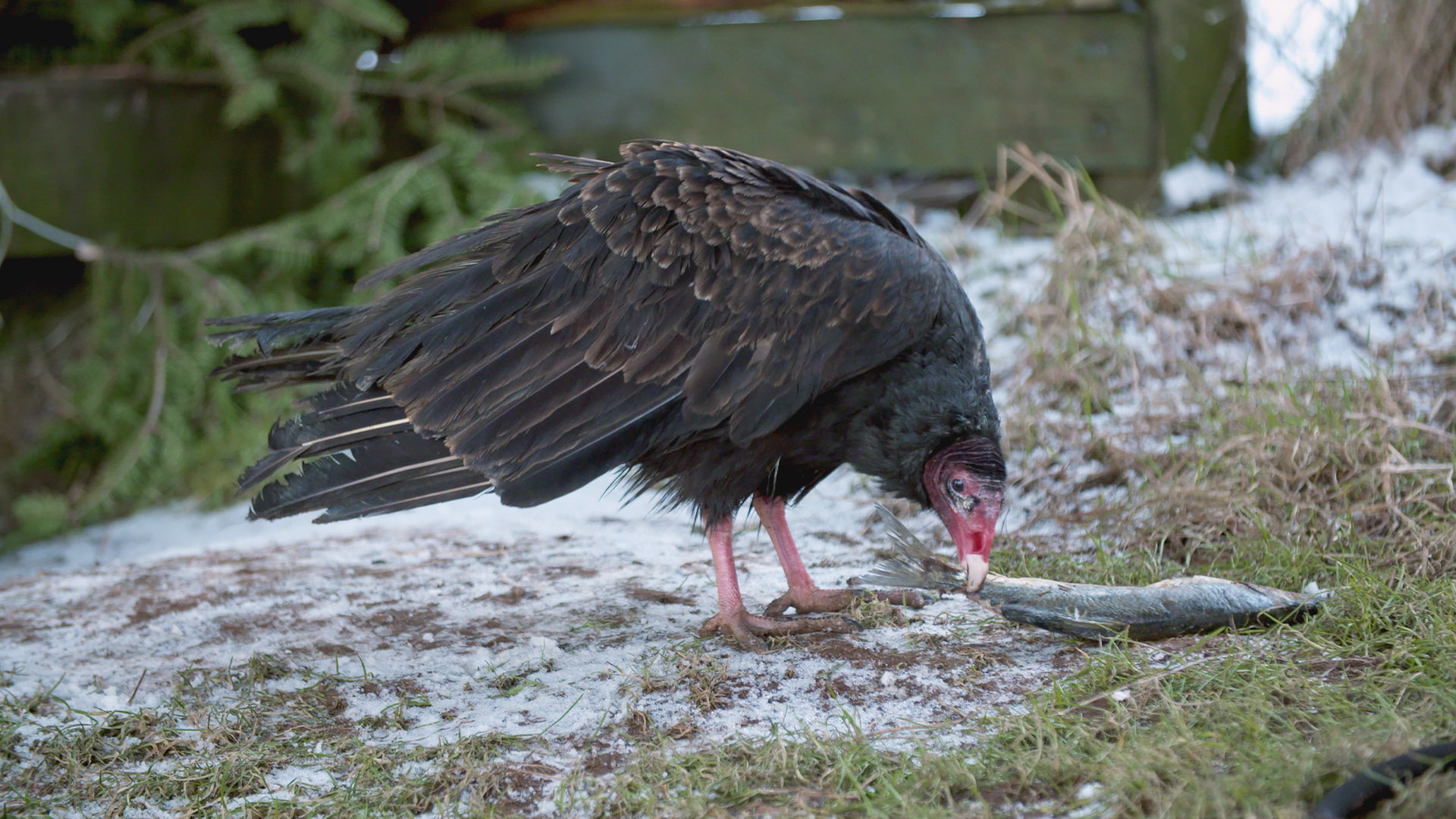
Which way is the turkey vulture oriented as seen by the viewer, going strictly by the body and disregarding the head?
to the viewer's right

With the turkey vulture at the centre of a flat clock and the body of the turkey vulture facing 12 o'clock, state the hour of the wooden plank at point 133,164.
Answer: The wooden plank is roughly at 8 o'clock from the turkey vulture.

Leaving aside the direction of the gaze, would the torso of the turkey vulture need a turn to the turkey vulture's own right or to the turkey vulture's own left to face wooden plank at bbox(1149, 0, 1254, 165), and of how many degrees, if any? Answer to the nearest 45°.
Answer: approximately 45° to the turkey vulture's own left

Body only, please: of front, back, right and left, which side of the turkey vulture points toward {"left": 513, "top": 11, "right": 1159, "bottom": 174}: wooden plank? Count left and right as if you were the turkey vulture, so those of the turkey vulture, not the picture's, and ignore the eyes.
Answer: left

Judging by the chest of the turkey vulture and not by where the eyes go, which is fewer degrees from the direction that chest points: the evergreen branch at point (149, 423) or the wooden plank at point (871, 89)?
the wooden plank

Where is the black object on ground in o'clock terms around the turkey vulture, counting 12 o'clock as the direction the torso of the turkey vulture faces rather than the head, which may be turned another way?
The black object on ground is roughly at 2 o'clock from the turkey vulture.

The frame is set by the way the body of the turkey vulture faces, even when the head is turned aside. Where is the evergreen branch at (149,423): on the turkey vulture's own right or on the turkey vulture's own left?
on the turkey vulture's own left

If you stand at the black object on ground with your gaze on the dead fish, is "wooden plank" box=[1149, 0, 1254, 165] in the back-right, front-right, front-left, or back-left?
front-right

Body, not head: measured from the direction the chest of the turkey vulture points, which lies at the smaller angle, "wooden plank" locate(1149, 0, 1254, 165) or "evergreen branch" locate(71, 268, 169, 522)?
the wooden plank

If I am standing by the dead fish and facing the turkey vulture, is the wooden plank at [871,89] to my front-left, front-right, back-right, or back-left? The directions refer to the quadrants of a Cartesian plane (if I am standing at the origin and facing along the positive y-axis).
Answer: front-right

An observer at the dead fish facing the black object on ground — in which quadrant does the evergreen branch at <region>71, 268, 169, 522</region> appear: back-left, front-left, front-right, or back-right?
back-right

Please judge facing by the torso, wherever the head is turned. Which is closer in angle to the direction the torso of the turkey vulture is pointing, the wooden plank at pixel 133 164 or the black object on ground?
the black object on ground

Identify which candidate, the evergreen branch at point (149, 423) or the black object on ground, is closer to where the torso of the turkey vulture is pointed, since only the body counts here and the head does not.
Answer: the black object on ground
